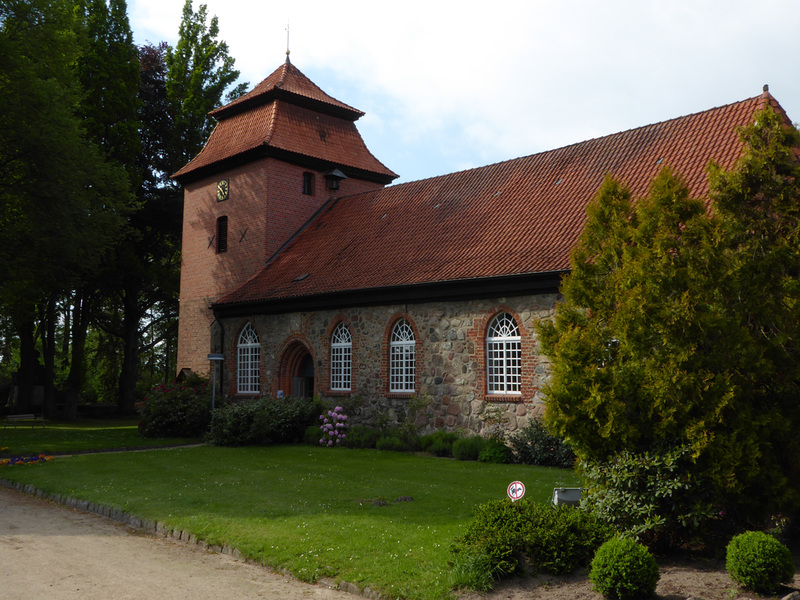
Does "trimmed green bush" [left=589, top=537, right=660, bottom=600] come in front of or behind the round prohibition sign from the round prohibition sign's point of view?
in front

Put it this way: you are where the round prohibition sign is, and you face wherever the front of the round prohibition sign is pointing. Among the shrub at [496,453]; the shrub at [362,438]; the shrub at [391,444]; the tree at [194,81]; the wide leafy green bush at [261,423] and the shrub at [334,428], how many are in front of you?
0

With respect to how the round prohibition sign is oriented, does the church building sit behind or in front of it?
behind

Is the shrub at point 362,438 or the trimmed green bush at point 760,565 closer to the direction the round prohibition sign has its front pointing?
the trimmed green bush

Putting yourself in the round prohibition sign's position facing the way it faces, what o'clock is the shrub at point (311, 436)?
The shrub is roughly at 5 o'clock from the round prohibition sign.

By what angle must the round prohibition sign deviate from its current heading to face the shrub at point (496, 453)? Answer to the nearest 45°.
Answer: approximately 180°

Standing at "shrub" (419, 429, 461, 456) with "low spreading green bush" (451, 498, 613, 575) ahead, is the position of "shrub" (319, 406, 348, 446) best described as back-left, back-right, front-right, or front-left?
back-right

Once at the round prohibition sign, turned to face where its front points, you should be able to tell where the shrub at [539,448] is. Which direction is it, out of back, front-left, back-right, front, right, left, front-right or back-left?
back

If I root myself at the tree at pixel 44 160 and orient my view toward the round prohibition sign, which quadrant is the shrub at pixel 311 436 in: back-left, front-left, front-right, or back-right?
front-left

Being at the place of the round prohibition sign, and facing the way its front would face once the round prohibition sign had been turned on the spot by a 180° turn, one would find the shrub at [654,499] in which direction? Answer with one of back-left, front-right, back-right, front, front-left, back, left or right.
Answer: right

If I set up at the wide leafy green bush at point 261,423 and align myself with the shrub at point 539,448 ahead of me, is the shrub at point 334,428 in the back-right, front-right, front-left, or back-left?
front-left

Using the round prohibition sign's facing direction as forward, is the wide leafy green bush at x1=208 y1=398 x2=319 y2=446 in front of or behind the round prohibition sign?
behind

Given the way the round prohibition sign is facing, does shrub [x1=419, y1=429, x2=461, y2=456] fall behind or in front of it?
behind

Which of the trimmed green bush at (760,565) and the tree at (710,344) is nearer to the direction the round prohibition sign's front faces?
the trimmed green bush

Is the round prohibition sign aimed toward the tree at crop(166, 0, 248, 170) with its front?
no

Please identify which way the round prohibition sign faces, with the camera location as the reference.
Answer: facing the viewer

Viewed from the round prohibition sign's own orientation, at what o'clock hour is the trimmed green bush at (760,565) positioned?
The trimmed green bush is roughly at 10 o'clock from the round prohibition sign.

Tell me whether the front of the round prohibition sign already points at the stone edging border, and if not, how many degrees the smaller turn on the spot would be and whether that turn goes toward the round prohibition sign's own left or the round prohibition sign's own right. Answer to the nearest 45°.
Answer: approximately 90° to the round prohibition sign's own right
